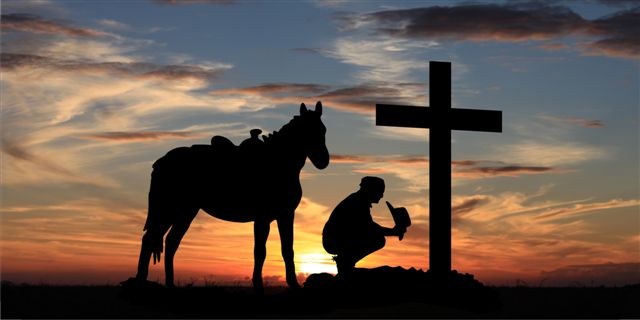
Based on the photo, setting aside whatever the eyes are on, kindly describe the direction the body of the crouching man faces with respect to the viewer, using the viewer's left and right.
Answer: facing to the right of the viewer

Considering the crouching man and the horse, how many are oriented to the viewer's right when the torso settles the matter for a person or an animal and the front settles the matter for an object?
2

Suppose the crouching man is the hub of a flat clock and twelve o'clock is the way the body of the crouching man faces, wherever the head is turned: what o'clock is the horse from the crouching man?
The horse is roughly at 6 o'clock from the crouching man.

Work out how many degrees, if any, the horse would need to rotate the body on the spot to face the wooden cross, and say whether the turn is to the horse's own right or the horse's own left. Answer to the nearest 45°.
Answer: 0° — it already faces it

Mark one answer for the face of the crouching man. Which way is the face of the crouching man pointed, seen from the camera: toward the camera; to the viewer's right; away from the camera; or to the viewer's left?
to the viewer's right

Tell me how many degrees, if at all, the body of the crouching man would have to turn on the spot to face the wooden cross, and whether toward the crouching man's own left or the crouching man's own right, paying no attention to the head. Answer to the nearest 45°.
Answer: approximately 45° to the crouching man's own left

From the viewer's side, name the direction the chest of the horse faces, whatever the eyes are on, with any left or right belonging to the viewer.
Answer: facing to the right of the viewer

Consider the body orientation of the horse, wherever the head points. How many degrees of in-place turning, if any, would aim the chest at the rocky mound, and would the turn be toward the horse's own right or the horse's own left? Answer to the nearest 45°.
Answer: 0° — it already faces it
